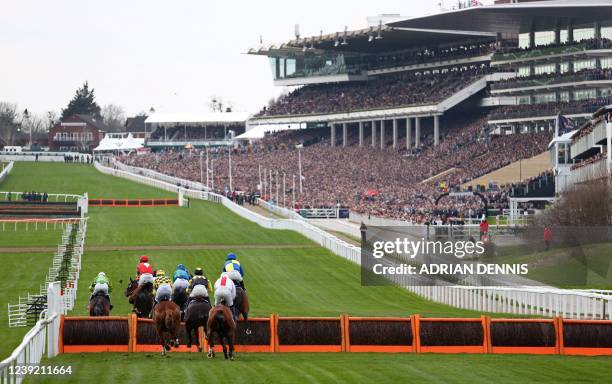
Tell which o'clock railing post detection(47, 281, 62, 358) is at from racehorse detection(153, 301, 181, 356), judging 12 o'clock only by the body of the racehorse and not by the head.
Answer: The railing post is roughly at 10 o'clock from the racehorse.

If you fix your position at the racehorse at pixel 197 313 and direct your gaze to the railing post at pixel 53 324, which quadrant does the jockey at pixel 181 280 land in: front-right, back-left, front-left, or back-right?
front-right

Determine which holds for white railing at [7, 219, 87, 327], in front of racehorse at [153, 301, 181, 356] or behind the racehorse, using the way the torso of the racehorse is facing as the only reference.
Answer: in front

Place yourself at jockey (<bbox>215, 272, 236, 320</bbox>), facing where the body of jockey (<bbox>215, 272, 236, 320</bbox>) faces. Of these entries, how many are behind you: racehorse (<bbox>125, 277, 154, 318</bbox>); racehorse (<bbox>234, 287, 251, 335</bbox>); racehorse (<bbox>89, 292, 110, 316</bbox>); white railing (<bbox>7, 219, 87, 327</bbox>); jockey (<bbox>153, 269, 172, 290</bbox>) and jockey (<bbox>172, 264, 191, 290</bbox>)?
0

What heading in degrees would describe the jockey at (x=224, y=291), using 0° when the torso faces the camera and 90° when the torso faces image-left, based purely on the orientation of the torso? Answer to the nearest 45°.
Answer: approximately 180°

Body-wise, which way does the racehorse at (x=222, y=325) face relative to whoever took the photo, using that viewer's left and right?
facing away from the viewer

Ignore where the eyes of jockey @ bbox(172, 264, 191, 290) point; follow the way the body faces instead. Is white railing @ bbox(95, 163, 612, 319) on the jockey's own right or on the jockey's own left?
on the jockey's own right

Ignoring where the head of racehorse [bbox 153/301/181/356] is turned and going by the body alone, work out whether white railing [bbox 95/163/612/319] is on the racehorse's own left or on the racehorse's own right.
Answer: on the racehorse's own right

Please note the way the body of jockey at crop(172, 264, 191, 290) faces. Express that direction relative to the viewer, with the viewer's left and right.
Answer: facing away from the viewer

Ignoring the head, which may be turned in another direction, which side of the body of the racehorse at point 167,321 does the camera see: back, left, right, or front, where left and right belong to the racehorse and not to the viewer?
back

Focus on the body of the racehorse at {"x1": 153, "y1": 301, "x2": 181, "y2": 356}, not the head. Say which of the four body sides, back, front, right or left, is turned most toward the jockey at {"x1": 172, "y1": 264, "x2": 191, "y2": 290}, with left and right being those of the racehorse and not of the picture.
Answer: front

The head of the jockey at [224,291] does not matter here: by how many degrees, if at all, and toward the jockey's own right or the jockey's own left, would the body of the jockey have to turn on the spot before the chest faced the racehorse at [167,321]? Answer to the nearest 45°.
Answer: approximately 90° to the jockey's own left

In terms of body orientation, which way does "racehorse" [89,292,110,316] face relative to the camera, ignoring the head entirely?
away from the camera

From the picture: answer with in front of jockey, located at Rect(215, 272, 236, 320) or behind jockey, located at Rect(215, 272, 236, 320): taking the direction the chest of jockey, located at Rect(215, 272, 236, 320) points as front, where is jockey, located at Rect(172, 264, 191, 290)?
in front
